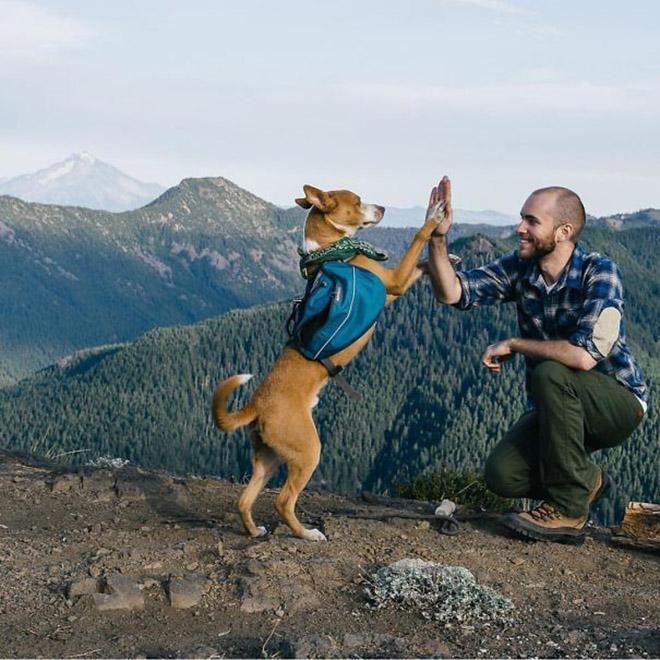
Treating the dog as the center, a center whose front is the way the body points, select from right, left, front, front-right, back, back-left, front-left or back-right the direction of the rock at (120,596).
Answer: back-right

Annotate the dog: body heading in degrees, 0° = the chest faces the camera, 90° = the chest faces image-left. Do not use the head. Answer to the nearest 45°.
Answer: approximately 270°

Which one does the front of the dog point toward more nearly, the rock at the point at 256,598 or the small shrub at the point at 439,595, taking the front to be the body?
the small shrub

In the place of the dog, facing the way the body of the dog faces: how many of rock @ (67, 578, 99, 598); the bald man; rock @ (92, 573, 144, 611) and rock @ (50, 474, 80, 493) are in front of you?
1

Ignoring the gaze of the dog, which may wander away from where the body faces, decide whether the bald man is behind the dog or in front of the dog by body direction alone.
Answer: in front

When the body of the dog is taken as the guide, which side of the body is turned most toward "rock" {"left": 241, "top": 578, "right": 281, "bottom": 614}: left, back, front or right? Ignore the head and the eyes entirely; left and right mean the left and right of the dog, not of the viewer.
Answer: right

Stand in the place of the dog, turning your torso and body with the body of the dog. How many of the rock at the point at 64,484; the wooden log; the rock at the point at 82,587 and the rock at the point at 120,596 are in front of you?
1

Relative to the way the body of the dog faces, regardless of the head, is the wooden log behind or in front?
in front

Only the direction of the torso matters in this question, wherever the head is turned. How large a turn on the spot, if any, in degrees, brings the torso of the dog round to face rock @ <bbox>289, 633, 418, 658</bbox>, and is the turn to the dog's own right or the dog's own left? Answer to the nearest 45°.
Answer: approximately 90° to the dog's own right

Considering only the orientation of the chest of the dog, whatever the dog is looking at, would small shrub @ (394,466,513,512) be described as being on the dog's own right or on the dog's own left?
on the dog's own left
